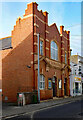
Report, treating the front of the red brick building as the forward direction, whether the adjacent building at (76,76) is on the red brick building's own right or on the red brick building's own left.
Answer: on the red brick building's own left
